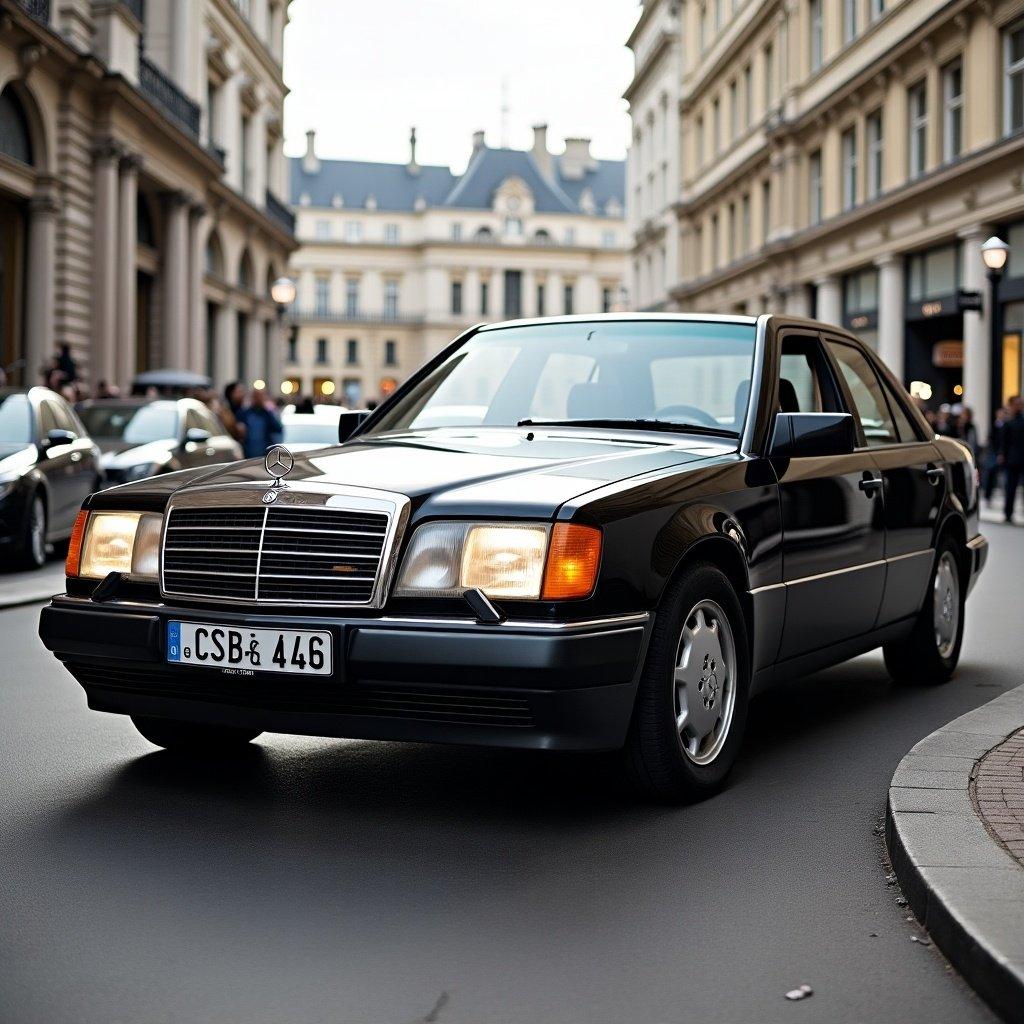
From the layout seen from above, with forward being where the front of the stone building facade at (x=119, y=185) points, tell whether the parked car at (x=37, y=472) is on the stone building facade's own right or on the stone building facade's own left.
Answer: on the stone building facade's own right

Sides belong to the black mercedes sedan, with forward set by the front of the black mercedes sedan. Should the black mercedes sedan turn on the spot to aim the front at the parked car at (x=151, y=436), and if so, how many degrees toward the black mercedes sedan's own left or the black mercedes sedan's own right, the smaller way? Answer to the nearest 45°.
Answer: approximately 135° to the black mercedes sedan's own right

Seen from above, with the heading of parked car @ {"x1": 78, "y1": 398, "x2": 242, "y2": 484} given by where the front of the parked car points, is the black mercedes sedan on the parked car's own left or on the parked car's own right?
on the parked car's own left

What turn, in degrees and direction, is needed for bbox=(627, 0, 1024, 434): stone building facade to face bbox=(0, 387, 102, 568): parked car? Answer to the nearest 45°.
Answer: approximately 45° to its left

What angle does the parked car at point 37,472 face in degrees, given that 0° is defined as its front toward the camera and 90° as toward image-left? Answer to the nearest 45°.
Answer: approximately 45°

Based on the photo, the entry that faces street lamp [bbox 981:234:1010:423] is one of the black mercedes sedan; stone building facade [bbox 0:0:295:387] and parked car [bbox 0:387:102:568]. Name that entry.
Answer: the stone building facade

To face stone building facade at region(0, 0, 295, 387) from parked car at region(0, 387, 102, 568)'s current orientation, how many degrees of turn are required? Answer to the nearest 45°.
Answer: approximately 135° to its right

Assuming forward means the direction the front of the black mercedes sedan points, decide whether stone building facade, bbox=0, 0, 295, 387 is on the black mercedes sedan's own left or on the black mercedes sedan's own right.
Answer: on the black mercedes sedan's own right

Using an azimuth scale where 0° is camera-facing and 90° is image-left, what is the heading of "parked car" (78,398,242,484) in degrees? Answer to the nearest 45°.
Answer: approximately 45°

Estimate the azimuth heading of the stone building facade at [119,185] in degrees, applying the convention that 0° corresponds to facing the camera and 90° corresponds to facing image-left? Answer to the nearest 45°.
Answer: approximately 315°
